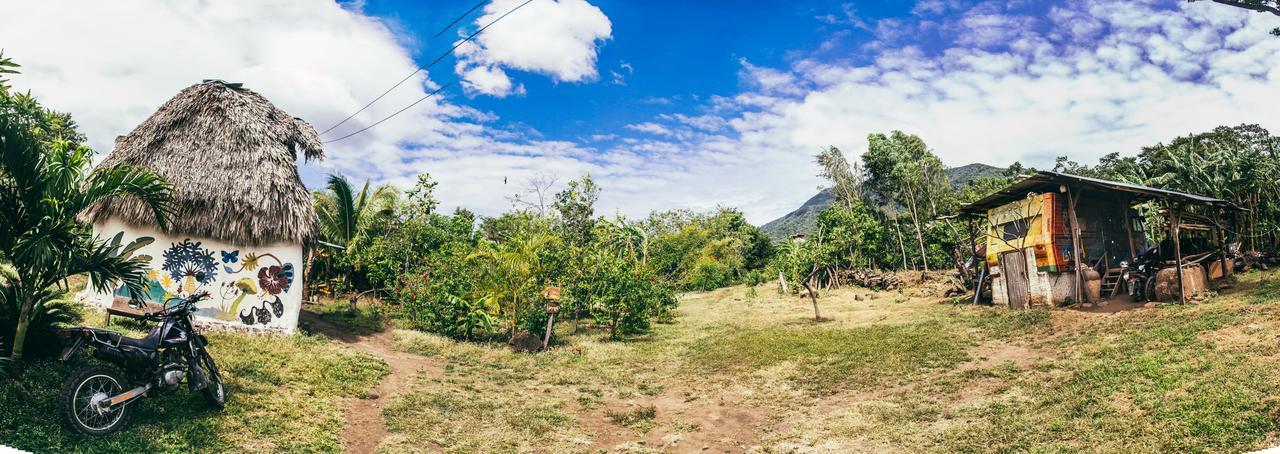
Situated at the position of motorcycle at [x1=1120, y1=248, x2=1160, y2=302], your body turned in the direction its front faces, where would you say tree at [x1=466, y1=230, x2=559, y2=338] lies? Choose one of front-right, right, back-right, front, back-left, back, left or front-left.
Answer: front

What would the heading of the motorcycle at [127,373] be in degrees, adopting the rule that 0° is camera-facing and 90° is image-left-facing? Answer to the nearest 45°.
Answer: approximately 225°

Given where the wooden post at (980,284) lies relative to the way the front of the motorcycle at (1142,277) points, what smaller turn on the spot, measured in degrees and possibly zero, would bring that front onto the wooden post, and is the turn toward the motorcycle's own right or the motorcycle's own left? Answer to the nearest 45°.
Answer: approximately 90° to the motorcycle's own right

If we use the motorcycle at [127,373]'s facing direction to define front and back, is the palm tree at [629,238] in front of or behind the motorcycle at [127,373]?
in front

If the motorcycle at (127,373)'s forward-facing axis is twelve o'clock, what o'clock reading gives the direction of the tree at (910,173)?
The tree is roughly at 1 o'clock from the motorcycle.

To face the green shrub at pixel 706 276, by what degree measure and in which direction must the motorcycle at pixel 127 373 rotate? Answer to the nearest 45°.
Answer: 0° — it already faces it

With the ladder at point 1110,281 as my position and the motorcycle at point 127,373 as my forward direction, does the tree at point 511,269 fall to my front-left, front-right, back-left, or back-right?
front-right

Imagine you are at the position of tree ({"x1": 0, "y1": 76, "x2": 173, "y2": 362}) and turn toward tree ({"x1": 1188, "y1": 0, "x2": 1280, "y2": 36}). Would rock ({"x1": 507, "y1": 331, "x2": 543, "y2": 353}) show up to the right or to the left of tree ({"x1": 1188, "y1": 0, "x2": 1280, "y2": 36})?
left

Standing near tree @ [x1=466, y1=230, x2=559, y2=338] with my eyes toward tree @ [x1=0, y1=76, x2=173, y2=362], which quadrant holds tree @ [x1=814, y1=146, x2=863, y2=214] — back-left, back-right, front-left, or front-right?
back-left

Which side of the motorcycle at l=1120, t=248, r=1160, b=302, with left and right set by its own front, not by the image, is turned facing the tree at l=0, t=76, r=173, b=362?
front

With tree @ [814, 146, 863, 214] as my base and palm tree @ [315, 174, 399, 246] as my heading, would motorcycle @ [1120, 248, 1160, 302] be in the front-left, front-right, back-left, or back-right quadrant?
front-left

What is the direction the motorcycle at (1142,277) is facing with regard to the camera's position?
facing the viewer and to the left of the viewer

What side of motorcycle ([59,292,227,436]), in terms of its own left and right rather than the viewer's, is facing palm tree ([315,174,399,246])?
front

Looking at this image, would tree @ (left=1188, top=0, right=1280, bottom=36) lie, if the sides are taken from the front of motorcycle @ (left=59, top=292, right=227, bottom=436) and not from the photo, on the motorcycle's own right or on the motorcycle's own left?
on the motorcycle's own right
